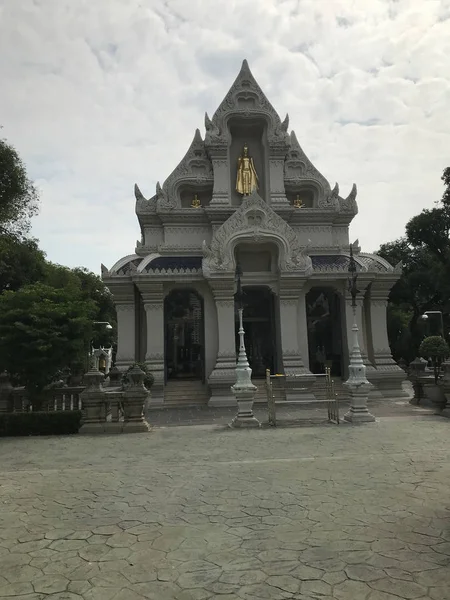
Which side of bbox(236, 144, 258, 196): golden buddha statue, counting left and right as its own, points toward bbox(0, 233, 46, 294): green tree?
right

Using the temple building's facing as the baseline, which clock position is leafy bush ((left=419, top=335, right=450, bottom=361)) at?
The leafy bush is roughly at 9 o'clock from the temple building.

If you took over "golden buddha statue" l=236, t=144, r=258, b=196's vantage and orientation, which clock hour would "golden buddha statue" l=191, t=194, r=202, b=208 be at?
"golden buddha statue" l=191, t=194, r=202, b=208 is roughly at 3 o'clock from "golden buddha statue" l=236, t=144, r=258, b=196.

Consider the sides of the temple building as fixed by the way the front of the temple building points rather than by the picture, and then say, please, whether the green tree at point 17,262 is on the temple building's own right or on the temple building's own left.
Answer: on the temple building's own right
